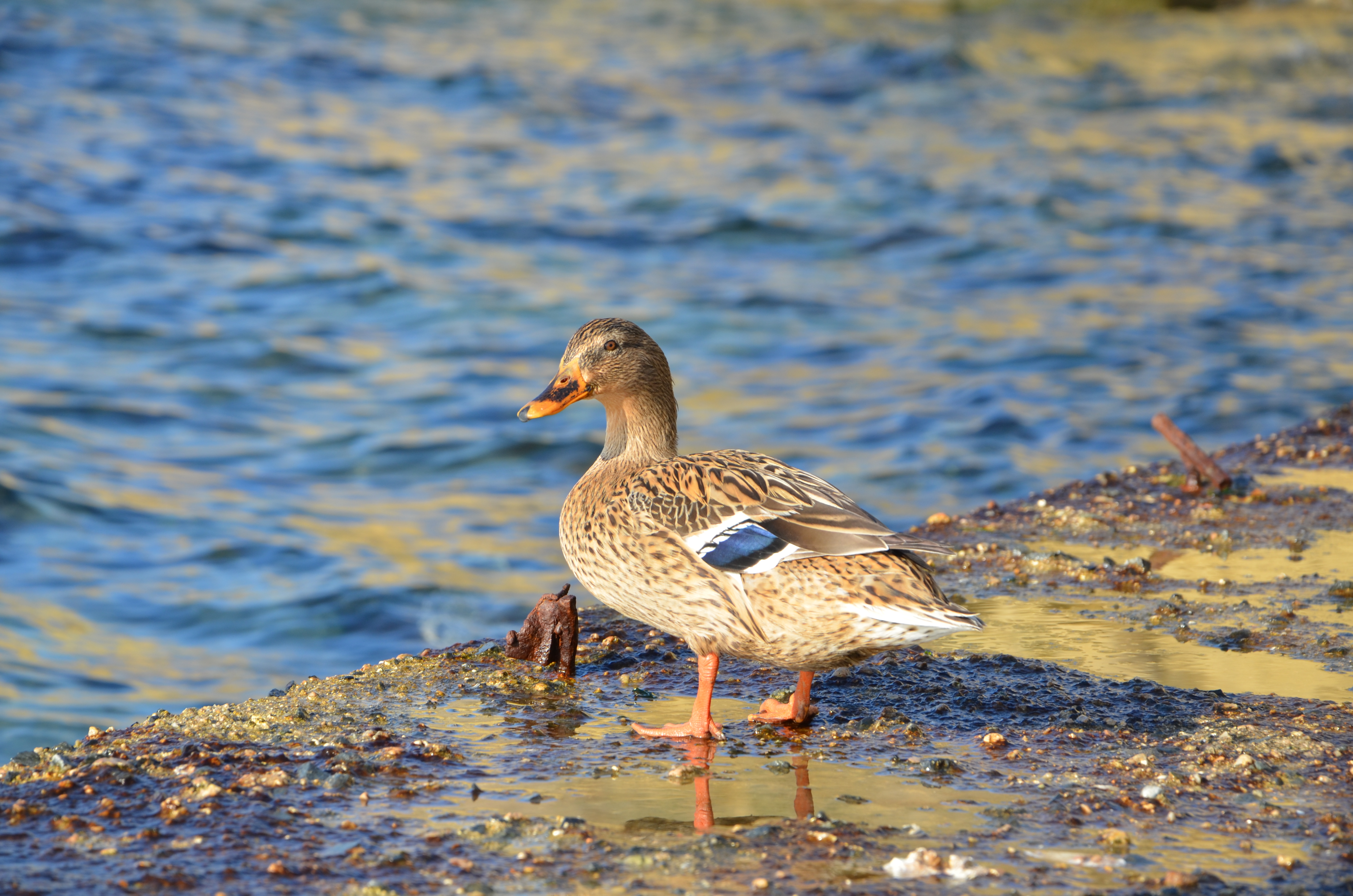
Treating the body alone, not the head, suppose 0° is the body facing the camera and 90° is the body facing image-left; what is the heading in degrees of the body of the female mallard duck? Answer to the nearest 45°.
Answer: approximately 90°

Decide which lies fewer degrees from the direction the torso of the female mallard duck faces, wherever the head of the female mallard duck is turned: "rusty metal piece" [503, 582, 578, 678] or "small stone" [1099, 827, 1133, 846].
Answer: the rusty metal piece

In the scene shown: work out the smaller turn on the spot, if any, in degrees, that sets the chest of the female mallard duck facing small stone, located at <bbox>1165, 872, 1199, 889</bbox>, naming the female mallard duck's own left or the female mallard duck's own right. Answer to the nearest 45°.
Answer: approximately 135° to the female mallard duck's own left

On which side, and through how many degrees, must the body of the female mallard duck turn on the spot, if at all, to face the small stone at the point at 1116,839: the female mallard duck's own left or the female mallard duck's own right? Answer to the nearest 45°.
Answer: approximately 135° to the female mallard duck's own left

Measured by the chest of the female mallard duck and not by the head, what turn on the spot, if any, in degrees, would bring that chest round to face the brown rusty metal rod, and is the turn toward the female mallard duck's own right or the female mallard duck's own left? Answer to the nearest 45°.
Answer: approximately 135° to the female mallard duck's own right

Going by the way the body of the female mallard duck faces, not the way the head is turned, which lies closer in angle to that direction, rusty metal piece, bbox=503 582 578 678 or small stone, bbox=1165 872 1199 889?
the rusty metal piece
